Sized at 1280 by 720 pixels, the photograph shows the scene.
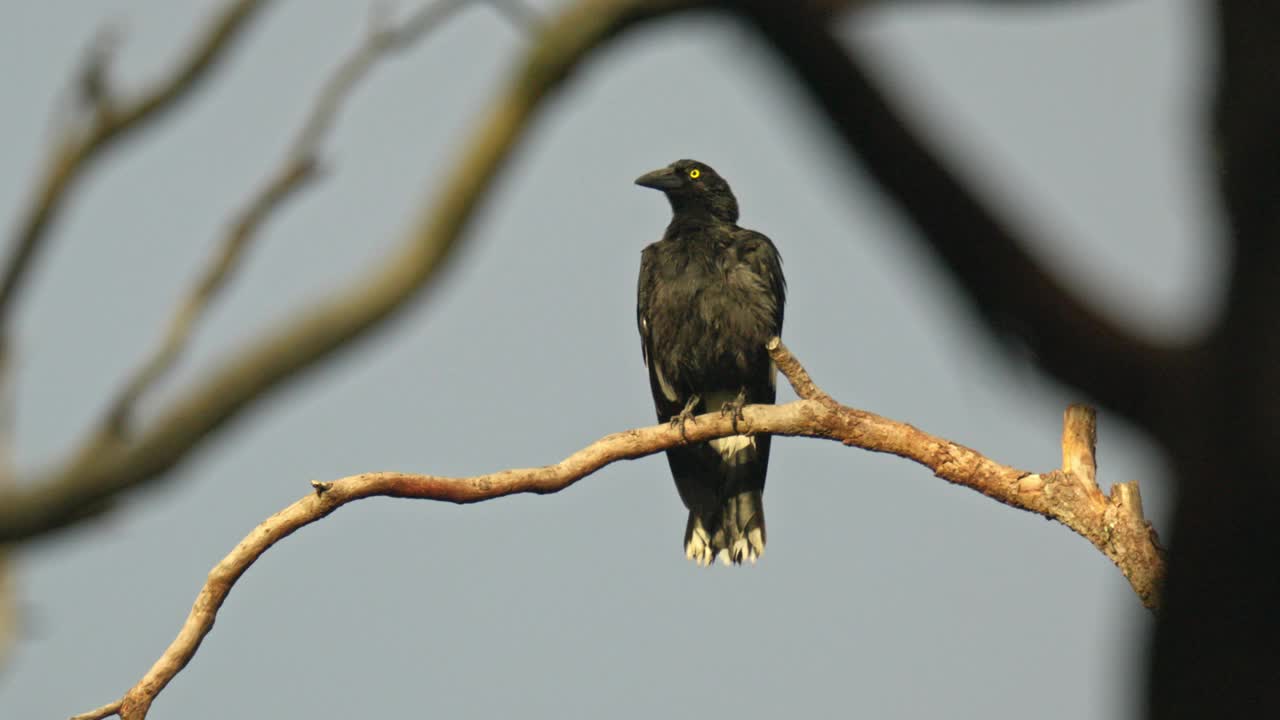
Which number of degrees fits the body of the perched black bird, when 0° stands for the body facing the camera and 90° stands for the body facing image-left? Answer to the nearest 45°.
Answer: approximately 0°

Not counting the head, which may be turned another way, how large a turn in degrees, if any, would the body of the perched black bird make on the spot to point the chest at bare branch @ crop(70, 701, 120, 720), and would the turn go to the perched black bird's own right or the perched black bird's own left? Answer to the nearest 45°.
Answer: approximately 45° to the perched black bird's own right
